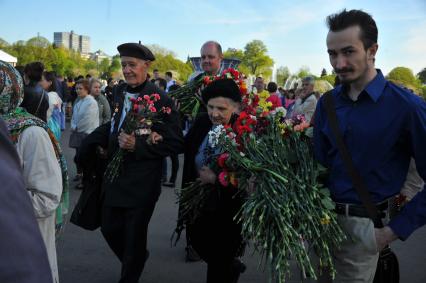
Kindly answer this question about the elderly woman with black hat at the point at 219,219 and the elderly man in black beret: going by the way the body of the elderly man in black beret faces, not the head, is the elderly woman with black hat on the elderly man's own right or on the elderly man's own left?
on the elderly man's own left

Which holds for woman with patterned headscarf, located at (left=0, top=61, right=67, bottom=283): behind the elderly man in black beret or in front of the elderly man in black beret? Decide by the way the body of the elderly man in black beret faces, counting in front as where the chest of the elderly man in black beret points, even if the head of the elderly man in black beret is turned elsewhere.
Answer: in front

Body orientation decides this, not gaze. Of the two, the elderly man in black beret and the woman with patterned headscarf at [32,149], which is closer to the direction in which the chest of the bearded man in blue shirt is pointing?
the woman with patterned headscarf

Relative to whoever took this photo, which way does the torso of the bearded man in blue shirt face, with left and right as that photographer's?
facing the viewer and to the left of the viewer

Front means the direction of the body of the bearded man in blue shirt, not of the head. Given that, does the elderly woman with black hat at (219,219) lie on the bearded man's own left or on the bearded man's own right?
on the bearded man's own right

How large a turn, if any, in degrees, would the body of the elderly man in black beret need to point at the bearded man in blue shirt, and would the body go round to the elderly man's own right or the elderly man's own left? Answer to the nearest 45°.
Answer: approximately 90° to the elderly man's own left

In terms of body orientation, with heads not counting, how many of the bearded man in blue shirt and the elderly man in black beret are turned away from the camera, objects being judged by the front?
0

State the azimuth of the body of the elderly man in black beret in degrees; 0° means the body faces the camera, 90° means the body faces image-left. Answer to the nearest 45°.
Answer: approximately 45°

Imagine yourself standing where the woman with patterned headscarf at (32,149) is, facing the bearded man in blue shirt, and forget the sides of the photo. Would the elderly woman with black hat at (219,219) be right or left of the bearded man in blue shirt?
left
